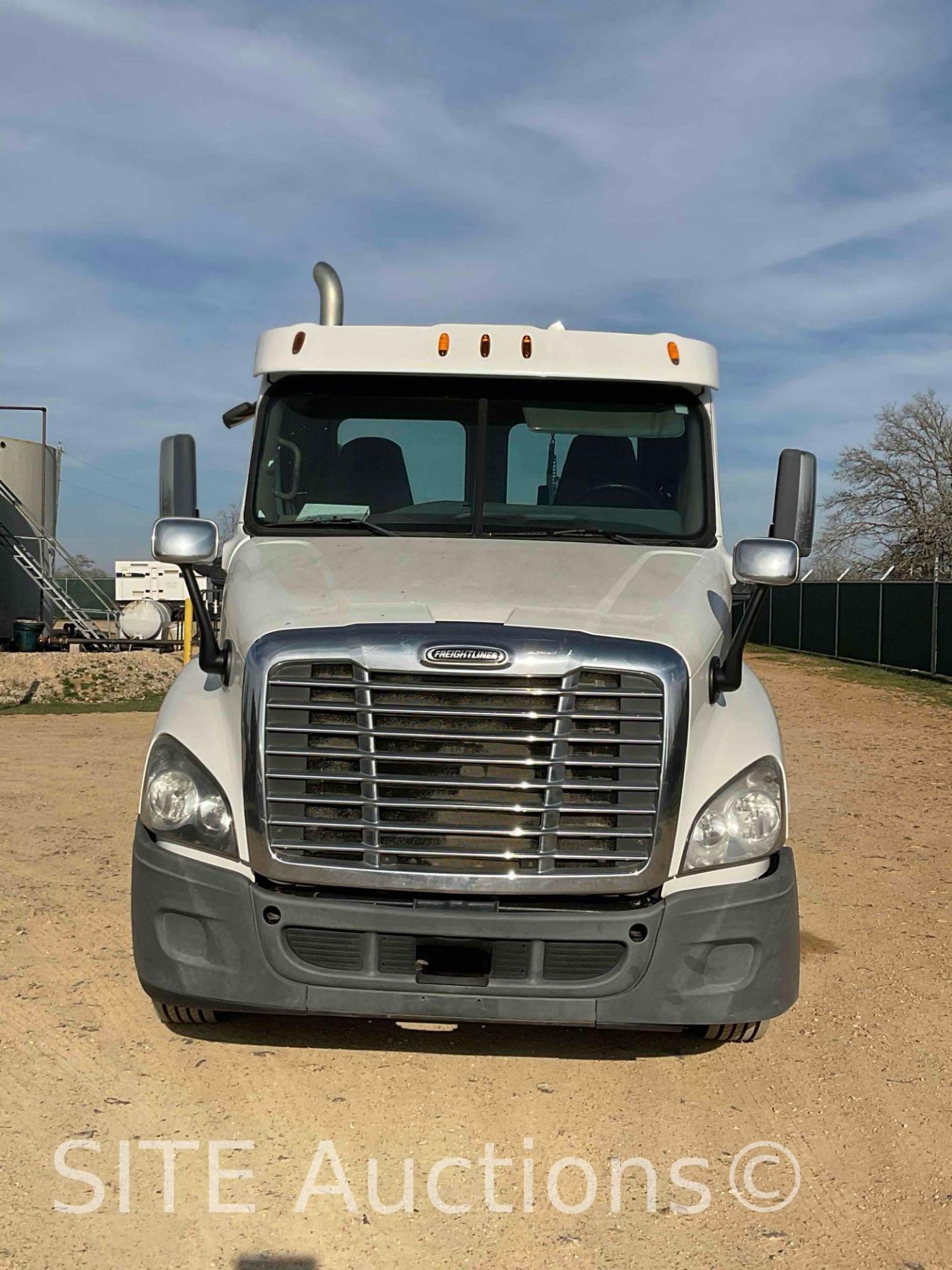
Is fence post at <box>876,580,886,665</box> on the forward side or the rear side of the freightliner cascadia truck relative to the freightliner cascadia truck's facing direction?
on the rear side

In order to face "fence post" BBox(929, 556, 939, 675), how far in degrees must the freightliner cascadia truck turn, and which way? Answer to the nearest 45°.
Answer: approximately 135° to its left

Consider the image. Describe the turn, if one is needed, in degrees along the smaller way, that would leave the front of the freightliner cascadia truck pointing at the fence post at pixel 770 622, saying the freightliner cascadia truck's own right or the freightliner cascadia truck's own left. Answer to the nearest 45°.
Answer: approximately 180°

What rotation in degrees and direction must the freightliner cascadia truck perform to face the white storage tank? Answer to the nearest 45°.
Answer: approximately 180°

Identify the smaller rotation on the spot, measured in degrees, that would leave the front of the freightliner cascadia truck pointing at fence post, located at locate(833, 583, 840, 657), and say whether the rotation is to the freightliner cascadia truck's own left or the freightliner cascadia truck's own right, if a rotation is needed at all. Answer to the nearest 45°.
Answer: approximately 180°

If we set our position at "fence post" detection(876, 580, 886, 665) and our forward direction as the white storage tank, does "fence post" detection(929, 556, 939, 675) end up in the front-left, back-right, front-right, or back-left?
back-left

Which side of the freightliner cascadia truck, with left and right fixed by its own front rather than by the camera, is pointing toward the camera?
front

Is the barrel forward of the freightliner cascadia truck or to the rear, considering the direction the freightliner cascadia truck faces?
to the rear

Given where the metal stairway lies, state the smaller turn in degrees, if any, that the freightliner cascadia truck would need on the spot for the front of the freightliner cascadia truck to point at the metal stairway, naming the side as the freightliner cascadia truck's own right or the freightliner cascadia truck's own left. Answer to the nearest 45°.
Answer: approximately 180°
